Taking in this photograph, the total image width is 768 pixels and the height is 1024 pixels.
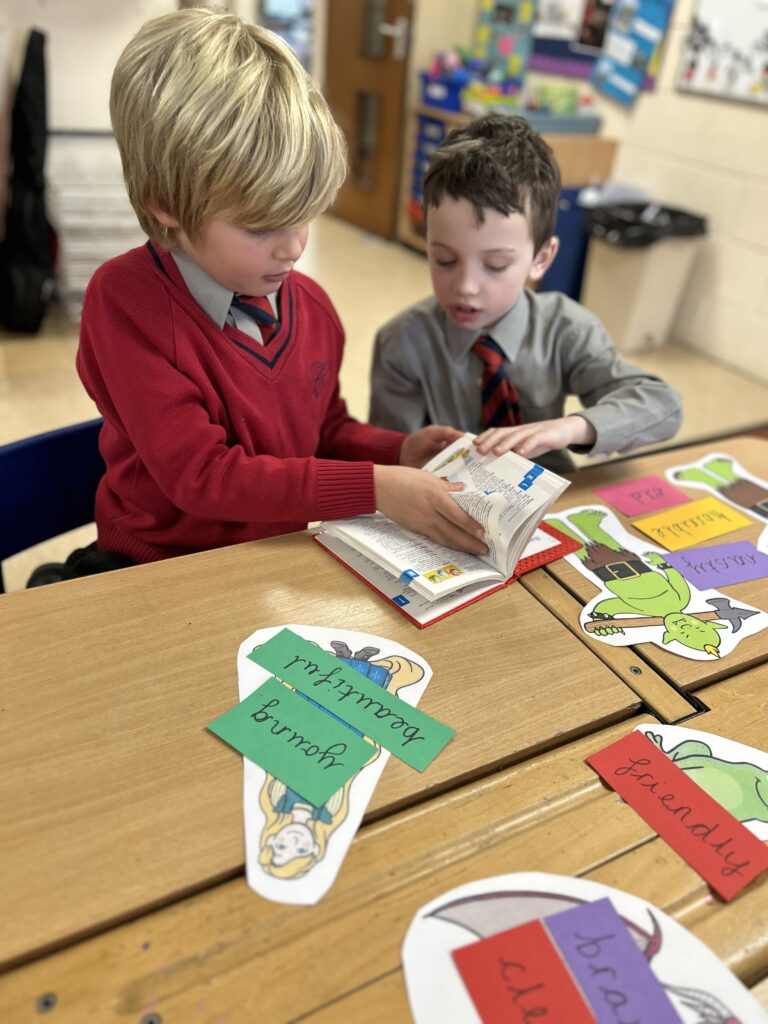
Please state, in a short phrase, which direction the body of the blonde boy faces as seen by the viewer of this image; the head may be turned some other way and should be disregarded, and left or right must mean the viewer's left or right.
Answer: facing the viewer and to the right of the viewer

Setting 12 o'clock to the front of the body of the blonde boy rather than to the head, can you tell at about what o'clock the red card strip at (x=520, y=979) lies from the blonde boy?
The red card strip is roughly at 1 o'clock from the blonde boy.

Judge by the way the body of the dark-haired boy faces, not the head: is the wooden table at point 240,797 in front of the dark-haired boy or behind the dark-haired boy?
in front

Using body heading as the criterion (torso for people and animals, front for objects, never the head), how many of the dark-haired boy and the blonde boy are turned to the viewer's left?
0

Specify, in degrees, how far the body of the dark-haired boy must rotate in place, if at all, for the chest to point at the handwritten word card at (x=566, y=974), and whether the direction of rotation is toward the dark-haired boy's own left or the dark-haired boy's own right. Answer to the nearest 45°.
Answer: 0° — they already face it

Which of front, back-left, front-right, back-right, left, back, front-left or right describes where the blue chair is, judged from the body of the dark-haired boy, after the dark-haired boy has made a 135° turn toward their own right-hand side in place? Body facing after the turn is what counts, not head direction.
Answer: left

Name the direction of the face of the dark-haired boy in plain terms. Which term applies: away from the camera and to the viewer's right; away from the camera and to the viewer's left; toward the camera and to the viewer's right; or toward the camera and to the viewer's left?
toward the camera and to the viewer's left

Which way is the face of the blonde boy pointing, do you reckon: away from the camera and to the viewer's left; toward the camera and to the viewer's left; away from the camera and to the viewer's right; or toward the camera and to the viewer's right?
toward the camera and to the viewer's right

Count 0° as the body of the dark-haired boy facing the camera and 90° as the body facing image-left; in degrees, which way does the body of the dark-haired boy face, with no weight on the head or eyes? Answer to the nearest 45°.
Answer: approximately 0°

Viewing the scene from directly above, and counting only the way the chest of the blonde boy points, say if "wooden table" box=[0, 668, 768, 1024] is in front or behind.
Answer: in front
